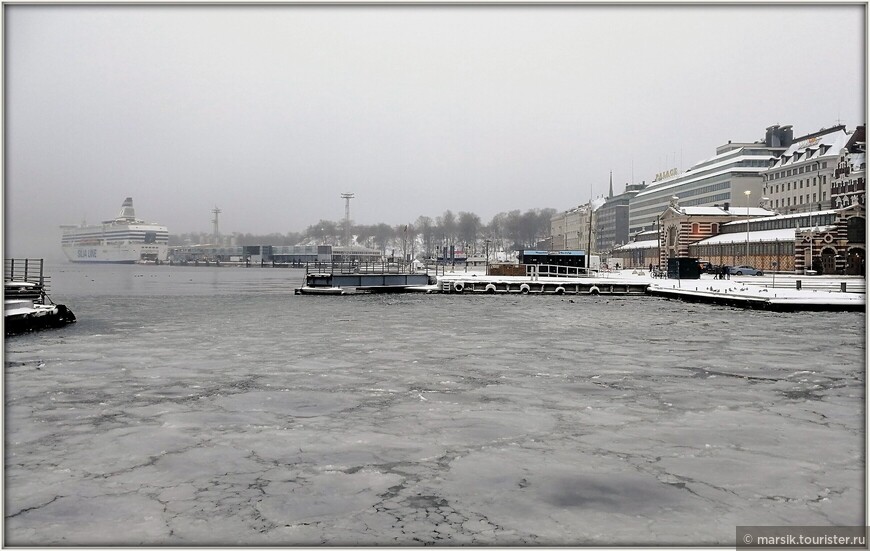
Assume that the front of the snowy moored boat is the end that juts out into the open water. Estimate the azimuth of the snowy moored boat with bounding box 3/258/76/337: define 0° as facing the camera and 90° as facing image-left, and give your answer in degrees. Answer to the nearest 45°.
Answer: approximately 270°
